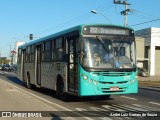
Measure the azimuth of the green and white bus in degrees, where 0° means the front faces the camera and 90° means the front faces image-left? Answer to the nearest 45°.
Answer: approximately 315°
